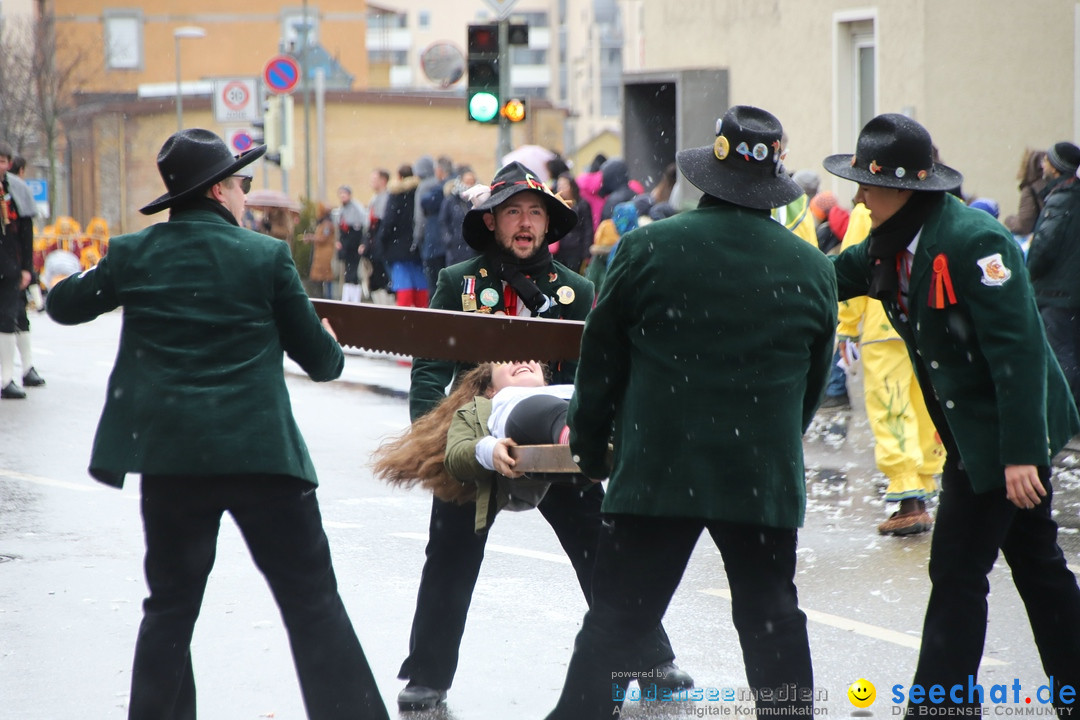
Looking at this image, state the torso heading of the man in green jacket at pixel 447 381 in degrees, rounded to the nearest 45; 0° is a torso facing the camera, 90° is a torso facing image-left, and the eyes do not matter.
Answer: approximately 0°

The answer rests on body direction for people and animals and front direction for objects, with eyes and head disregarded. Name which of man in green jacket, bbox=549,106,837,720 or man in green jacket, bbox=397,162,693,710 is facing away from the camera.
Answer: man in green jacket, bbox=549,106,837,720

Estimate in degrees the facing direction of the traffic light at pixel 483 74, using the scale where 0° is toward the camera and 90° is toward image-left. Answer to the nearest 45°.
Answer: approximately 0°

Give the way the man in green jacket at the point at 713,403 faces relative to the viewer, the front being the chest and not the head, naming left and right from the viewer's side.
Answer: facing away from the viewer

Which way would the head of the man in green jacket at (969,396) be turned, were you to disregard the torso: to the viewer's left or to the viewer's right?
to the viewer's left

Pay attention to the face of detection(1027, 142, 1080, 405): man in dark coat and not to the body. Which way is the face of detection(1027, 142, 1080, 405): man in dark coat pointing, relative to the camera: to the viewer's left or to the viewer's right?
to the viewer's left
